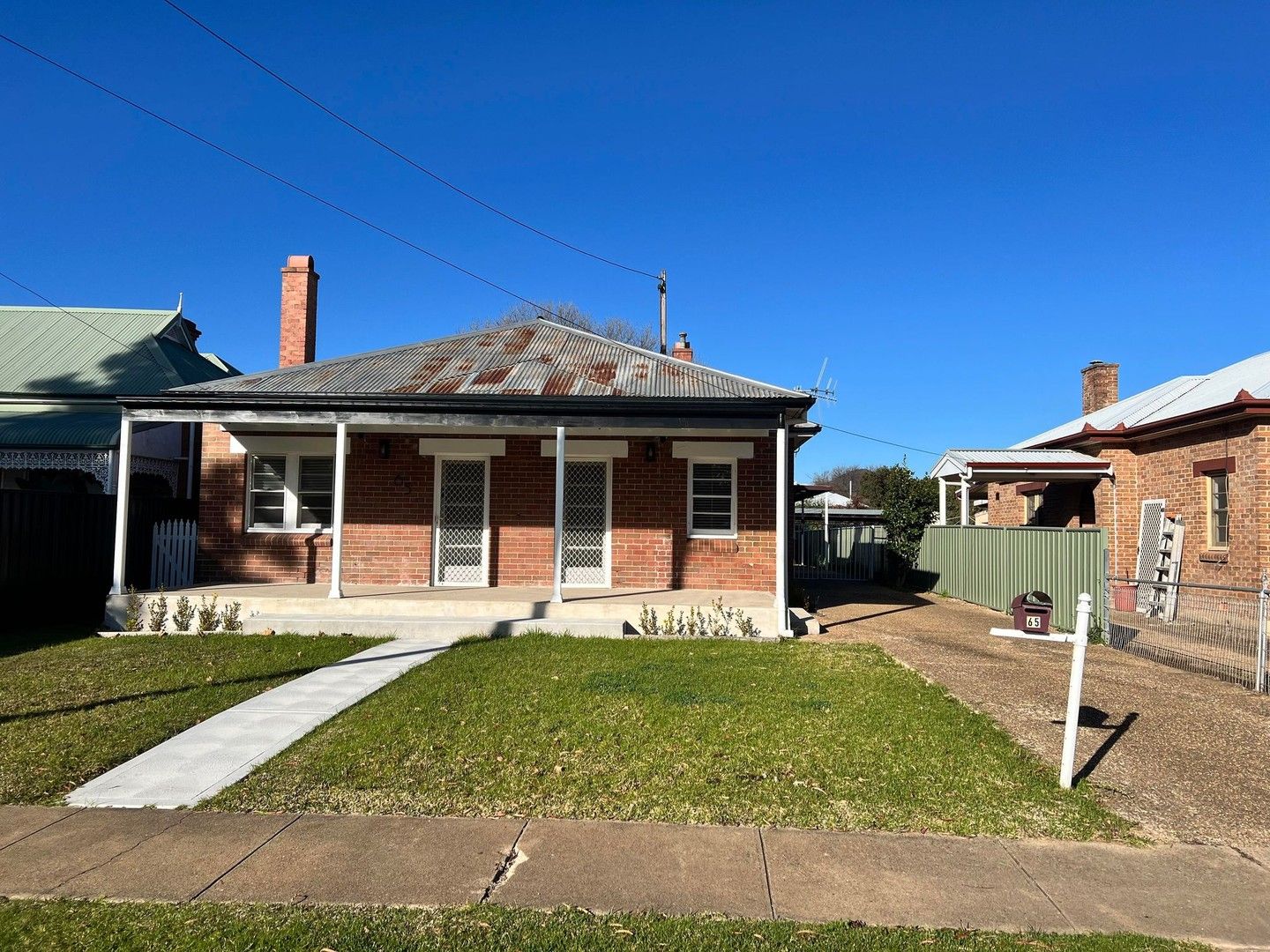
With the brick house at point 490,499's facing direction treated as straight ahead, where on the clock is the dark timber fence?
The dark timber fence is roughly at 3 o'clock from the brick house.

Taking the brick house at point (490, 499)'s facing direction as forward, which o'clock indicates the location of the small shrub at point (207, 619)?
The small shrub is roughly at 2 o'clock from the brick house.

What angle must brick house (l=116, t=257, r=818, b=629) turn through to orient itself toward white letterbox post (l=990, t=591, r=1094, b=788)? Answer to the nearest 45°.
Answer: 0° — it already faces it

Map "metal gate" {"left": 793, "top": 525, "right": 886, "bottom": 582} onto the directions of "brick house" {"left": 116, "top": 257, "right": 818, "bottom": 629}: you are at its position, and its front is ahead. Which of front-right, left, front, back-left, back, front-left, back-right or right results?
back-left

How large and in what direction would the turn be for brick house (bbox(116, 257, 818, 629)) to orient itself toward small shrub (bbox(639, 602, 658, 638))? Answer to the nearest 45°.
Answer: approximately 45° to its left

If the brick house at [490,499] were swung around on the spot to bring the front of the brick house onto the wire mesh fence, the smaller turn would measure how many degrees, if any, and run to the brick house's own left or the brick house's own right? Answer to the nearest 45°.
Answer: approximately 45° to the brick house's own left

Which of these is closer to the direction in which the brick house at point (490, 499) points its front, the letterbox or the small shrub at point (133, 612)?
the letterbox

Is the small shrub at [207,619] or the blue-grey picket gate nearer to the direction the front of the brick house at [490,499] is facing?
the small shrub

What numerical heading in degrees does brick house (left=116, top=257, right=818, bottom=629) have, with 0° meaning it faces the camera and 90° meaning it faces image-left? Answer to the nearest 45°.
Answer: approximately 0°

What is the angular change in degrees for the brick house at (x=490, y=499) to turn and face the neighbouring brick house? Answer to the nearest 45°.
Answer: approximately 90° to its left

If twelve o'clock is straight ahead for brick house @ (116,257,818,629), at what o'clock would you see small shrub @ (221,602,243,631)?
The small shrub is roughly at 2 o'clock from the brick house.
